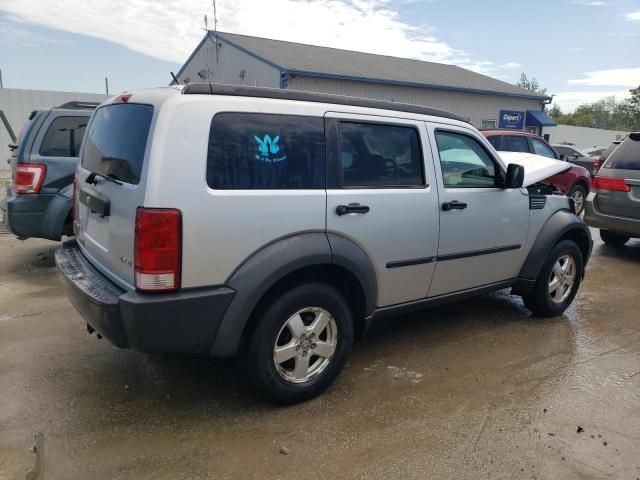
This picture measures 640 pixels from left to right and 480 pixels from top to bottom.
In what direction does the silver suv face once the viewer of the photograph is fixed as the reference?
facing away from the viewer and to the right of the viewer

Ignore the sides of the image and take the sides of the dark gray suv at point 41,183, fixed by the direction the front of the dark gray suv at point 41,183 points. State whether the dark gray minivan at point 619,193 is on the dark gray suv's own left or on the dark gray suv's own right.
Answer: on the dark gray suv's own right

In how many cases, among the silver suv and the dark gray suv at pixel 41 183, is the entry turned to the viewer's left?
0

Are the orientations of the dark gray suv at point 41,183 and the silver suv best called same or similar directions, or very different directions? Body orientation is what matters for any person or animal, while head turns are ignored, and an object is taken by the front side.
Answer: same or similar directions

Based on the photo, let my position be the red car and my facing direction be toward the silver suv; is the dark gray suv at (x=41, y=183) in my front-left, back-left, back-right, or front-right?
front-right

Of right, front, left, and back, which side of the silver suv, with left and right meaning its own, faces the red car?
front

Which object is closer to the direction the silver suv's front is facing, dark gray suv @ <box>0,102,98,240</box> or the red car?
the red car

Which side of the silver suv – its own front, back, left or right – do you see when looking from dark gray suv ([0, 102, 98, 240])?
left

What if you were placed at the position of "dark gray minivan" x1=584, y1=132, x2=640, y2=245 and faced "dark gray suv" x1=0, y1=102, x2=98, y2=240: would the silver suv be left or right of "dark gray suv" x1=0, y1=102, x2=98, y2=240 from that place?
left

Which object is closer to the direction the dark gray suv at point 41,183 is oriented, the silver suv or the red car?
the red car

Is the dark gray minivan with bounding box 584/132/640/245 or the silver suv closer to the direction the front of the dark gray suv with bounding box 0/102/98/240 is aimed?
the dark gray minivan

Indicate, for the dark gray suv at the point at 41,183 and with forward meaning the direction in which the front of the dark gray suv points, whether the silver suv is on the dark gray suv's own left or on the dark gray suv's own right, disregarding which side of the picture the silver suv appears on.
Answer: on the dark gray suv's own right

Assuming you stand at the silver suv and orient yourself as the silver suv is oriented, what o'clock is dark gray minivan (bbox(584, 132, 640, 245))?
The dark gray minivan is roughly at 12 o'clock from the silver suv.

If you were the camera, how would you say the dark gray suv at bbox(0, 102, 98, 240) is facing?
facing away from the viewer and to the right of the viewer
